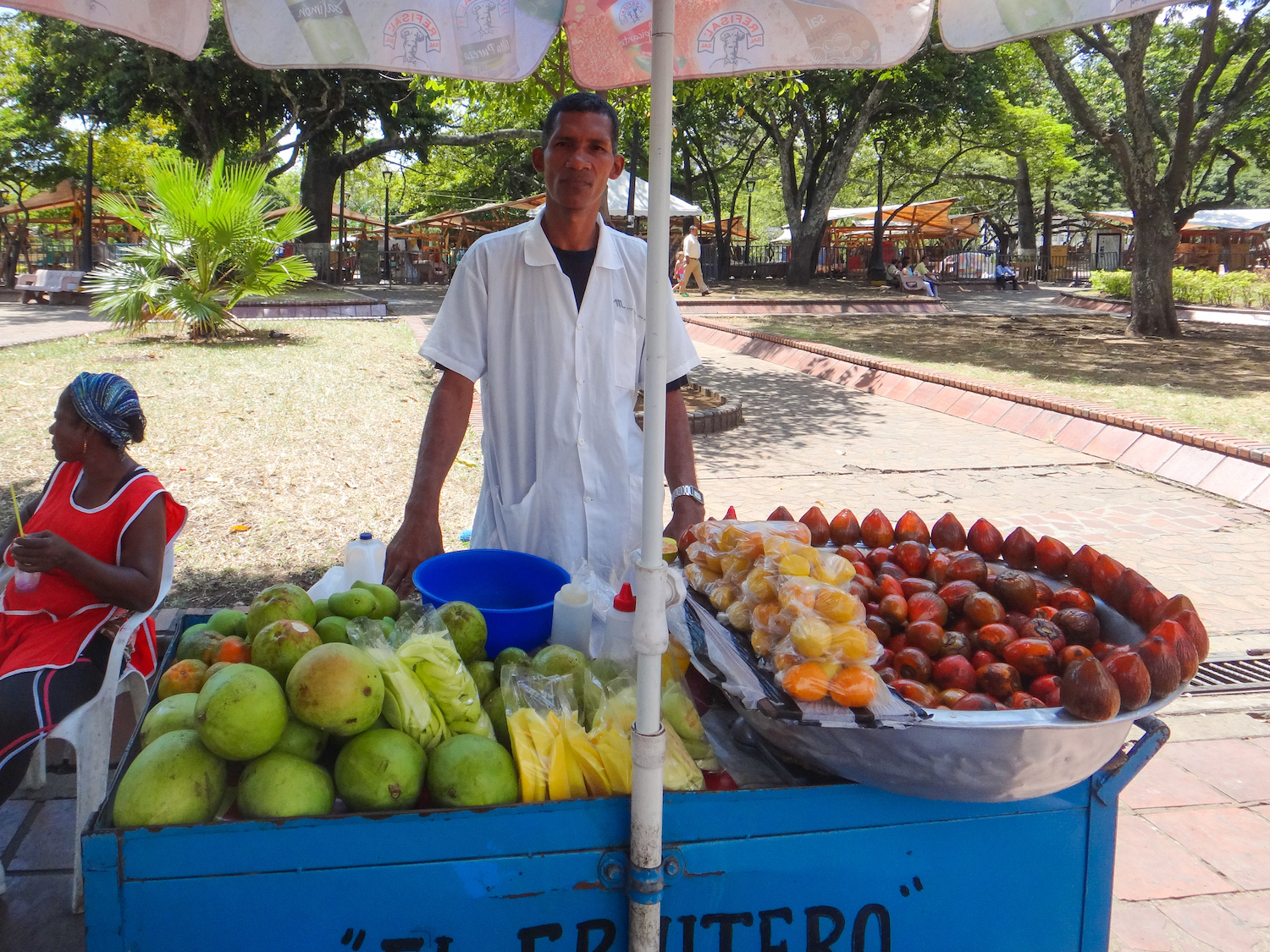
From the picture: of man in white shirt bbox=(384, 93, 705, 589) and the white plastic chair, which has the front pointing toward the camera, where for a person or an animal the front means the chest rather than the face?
the man in white shirt

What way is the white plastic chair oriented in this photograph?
to the viewer's left

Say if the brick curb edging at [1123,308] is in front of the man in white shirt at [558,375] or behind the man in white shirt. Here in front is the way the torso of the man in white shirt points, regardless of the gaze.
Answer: behind

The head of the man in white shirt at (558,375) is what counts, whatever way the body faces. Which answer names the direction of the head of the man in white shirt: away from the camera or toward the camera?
toward the camera

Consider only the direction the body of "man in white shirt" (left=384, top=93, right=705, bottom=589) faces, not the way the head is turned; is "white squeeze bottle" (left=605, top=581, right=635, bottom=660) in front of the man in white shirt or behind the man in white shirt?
in front

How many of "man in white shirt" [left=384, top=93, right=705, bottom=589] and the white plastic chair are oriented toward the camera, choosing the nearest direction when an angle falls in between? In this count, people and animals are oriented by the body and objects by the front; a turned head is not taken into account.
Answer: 1

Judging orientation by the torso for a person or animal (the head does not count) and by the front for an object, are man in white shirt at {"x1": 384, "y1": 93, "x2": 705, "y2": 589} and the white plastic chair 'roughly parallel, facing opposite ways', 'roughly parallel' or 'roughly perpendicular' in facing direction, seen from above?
roughly perpendicular

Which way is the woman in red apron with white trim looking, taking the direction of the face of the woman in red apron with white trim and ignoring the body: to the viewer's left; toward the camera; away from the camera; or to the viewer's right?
to the viewer's left

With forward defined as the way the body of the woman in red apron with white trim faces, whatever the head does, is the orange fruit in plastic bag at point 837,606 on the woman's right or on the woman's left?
on the woman's left

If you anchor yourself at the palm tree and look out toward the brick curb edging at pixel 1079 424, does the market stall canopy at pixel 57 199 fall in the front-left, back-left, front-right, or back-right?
back-left

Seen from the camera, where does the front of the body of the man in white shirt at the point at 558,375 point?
toward the camera

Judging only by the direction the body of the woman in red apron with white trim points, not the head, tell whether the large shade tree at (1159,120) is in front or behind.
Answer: behind

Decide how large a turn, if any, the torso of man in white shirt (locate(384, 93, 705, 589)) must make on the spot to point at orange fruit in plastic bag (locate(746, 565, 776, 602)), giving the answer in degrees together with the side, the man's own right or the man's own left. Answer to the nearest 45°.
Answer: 0° — they already face it

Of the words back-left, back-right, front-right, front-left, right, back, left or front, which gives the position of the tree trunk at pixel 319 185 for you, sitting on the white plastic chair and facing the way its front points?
right
